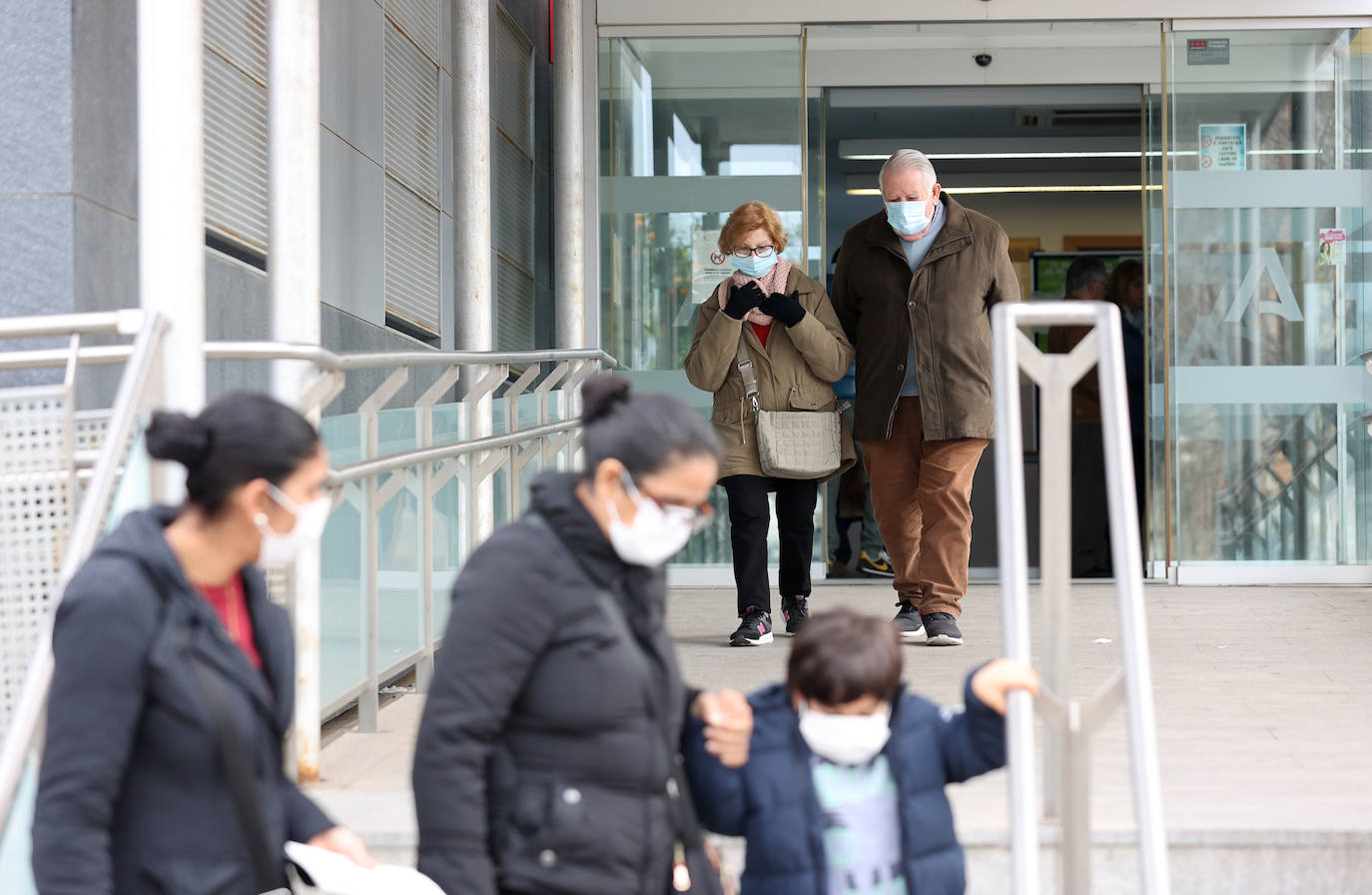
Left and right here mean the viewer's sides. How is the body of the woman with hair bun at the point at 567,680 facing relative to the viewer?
facing the viewer and to the right of the viewer

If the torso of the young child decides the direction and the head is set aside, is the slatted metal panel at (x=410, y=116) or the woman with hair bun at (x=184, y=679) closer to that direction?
the woman with hair bun

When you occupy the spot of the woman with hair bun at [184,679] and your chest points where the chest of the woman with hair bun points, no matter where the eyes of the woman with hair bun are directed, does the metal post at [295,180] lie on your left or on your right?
on your left

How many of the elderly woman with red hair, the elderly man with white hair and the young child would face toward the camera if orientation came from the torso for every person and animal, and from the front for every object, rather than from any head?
3

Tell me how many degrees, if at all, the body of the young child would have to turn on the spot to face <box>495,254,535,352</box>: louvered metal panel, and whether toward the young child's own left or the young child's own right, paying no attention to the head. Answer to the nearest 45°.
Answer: approximately 180°

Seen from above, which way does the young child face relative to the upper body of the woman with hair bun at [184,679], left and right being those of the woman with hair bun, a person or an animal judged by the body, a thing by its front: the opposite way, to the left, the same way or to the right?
to the right

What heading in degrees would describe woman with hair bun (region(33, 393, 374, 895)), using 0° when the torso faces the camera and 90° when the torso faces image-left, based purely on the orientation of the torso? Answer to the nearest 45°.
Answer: approximately 315°

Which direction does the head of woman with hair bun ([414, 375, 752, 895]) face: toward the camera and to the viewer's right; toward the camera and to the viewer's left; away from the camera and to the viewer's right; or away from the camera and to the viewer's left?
toward the camera and to the viewer's right

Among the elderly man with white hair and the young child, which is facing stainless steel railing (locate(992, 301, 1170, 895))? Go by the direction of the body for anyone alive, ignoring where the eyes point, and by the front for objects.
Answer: the elderly man with white hair

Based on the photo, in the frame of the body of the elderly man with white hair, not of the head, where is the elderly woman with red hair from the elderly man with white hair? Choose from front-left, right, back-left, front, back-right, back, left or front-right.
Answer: right

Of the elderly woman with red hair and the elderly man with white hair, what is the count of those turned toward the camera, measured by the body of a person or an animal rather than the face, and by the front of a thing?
2

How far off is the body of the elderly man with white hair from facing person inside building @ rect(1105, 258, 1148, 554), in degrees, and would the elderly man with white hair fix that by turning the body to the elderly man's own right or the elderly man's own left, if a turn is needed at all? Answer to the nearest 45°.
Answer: approximately 180°

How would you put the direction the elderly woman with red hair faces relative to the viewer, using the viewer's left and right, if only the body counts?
facing the viewer
